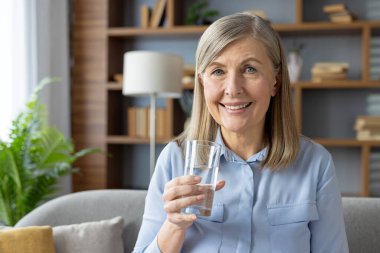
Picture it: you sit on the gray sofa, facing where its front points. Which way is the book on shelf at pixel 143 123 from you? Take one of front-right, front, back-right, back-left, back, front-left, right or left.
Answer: back

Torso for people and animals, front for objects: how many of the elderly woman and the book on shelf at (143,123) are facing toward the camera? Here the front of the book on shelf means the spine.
2

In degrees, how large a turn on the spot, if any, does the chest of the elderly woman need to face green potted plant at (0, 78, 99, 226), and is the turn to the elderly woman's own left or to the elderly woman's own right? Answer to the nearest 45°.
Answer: approximately 135° to the elderly woman's own right

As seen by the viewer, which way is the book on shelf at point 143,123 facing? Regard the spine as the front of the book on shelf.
toward the camera

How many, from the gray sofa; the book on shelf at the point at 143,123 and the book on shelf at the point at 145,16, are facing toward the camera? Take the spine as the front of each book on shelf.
3

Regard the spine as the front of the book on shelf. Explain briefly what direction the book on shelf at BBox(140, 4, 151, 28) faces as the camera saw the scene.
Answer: facing the viewer

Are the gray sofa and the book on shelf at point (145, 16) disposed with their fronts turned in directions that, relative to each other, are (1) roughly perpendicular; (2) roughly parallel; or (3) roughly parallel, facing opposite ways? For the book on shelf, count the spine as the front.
roughly parallel

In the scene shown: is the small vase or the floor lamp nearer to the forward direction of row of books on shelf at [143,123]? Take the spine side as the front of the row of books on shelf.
the floor lamp

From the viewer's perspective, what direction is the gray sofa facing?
toward the camera

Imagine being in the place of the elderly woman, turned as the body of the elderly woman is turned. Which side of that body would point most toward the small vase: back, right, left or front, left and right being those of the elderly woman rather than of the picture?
back

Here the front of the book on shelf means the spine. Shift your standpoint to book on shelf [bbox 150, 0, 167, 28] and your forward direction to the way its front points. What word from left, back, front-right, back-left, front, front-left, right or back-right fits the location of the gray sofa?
front

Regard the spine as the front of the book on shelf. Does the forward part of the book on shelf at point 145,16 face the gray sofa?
yes

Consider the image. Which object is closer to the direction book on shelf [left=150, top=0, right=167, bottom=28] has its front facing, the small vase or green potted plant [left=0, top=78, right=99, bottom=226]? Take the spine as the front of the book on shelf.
the green potted plant
